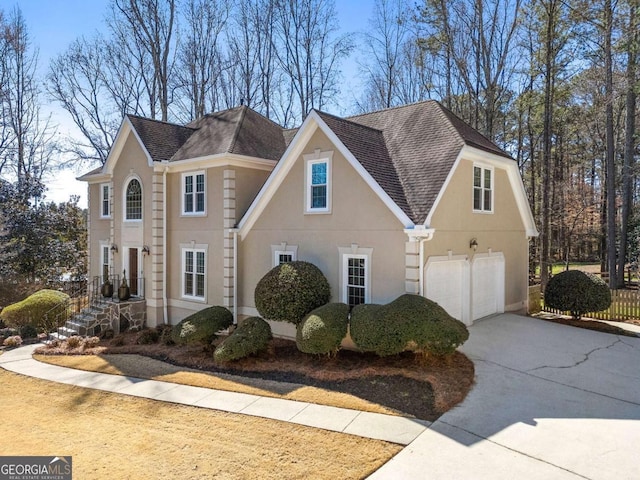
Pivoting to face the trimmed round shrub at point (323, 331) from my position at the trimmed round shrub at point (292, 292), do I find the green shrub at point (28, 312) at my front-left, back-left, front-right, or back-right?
back-right

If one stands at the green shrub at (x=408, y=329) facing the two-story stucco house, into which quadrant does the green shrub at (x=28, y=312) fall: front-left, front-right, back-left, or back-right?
front-left

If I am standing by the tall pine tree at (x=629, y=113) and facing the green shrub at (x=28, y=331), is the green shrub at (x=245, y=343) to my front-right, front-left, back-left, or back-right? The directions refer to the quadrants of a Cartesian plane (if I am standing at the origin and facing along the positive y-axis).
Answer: front-left

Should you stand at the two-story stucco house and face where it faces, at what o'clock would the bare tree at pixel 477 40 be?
The bare tree is roughly at 6 o'clock from the two-story stucco house.

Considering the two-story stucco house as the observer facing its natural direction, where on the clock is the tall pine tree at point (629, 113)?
The tall pine tree is roughly at 7 o'clock from the two-story stucco house.

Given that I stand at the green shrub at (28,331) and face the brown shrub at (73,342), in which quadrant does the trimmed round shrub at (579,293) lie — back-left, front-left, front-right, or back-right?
front-left

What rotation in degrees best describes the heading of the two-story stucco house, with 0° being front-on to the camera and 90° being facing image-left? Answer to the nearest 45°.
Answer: approximately 45°

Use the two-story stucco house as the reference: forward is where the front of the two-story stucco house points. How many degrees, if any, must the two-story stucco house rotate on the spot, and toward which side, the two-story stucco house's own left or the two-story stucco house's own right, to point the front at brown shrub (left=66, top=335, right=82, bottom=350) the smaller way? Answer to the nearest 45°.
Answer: approximately 45° to the two-story stucco house's own right

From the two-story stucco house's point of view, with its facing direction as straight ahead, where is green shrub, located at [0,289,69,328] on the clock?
The green shrub is roughly at 2 o'clock from the two-story stucco house.

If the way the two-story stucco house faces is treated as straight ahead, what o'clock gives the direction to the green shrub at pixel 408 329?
The green shrub is roughly at 10 o'clock from the two-story stucco house.

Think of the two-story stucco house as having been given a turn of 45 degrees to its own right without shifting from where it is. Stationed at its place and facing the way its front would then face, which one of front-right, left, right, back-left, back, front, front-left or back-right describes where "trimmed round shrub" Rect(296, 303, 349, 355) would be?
left

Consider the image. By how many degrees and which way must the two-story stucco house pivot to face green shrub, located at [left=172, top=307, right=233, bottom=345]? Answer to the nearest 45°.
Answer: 0° — it already faces it
